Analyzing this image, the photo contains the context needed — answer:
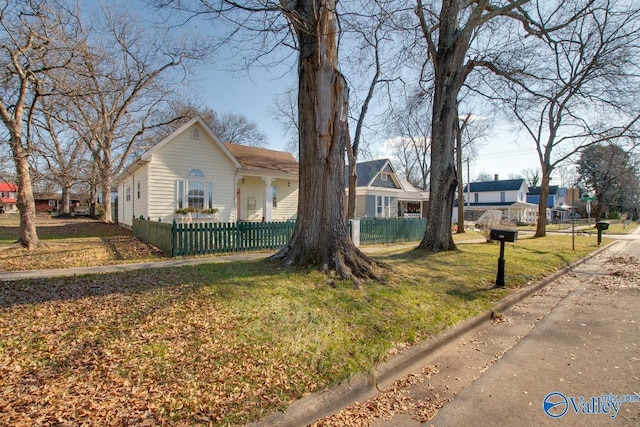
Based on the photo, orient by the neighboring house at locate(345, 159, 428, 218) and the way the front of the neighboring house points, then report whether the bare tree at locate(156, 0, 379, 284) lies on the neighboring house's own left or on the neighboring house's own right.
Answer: on the neighboring house's own right

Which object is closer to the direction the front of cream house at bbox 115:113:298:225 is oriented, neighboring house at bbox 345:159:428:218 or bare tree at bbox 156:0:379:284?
the bare tree

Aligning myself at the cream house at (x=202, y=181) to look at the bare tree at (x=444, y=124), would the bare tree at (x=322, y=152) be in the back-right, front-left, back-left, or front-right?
front-right

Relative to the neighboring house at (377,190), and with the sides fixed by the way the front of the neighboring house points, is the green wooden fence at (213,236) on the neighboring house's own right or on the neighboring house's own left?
on the neighboring house's own right

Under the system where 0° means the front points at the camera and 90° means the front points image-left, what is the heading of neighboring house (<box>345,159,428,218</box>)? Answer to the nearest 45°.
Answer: approximately 315°

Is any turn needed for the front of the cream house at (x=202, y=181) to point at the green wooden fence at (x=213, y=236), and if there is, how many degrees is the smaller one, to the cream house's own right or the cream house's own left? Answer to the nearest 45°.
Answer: approximately 45° to the cream house's own right

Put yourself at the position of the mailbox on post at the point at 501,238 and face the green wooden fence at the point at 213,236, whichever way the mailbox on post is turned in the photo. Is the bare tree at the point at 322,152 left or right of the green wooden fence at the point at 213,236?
left

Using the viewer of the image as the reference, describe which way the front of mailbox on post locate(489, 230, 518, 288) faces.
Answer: facing to the right of the viewer

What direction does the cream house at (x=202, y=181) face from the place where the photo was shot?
facing the viewer and to the right of the viewer

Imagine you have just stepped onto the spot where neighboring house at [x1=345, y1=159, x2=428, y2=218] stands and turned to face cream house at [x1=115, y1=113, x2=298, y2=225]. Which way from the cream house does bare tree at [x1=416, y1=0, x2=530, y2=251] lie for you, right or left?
left

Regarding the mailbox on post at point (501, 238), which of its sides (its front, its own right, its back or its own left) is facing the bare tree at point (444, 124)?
left
